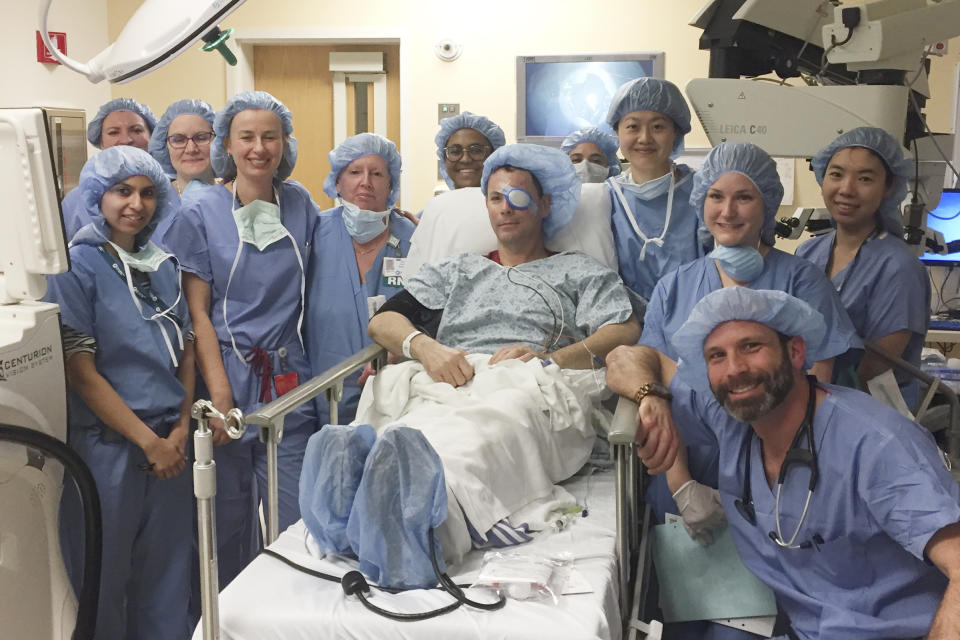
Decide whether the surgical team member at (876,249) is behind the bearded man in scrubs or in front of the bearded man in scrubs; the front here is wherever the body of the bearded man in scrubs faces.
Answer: behind

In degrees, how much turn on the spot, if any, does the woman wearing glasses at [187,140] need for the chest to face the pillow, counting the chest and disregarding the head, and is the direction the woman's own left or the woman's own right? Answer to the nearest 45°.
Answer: approximately 45° to the woman's own left

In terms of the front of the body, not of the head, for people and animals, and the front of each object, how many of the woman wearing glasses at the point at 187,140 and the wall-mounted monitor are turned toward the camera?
2

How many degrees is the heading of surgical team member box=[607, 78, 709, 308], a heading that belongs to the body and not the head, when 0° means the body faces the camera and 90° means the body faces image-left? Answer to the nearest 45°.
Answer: approximately 0°
